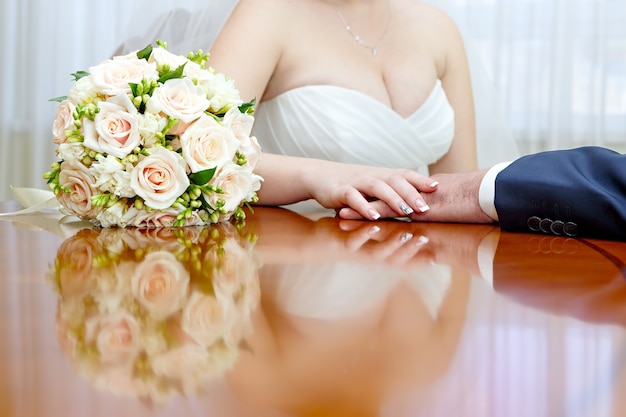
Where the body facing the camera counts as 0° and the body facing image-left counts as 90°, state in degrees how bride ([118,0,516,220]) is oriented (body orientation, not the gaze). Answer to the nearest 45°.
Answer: approximately 315°
